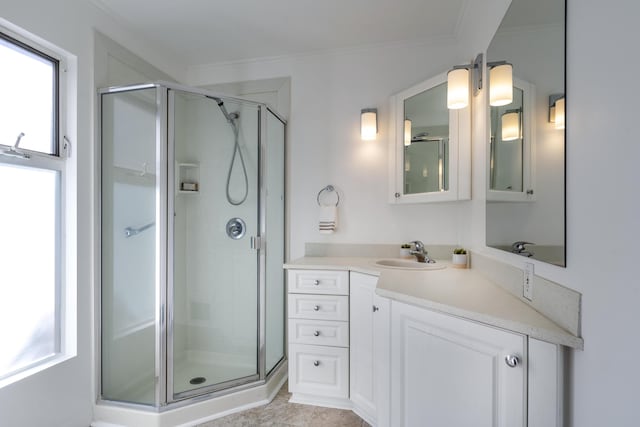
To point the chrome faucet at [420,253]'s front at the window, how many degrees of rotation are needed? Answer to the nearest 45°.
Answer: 0° — it already faces it

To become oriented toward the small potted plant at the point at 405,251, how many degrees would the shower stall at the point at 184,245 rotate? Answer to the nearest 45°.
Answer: approximately 45° to its left

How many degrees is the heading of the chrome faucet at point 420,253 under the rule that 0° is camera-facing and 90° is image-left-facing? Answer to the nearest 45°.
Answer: approximately 45°

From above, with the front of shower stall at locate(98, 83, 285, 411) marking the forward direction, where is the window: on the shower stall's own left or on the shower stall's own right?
on the shower stall's own right

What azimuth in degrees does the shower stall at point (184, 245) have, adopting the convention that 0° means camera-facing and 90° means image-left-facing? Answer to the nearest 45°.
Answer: approximately 315°

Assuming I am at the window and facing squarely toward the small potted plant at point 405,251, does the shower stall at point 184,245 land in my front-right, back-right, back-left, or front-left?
front-left

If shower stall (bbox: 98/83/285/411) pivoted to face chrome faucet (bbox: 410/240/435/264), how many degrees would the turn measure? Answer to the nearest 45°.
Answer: approximately 45° to its left

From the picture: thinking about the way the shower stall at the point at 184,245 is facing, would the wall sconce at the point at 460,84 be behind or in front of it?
in front

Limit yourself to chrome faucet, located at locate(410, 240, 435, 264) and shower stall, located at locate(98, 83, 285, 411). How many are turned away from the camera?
0
